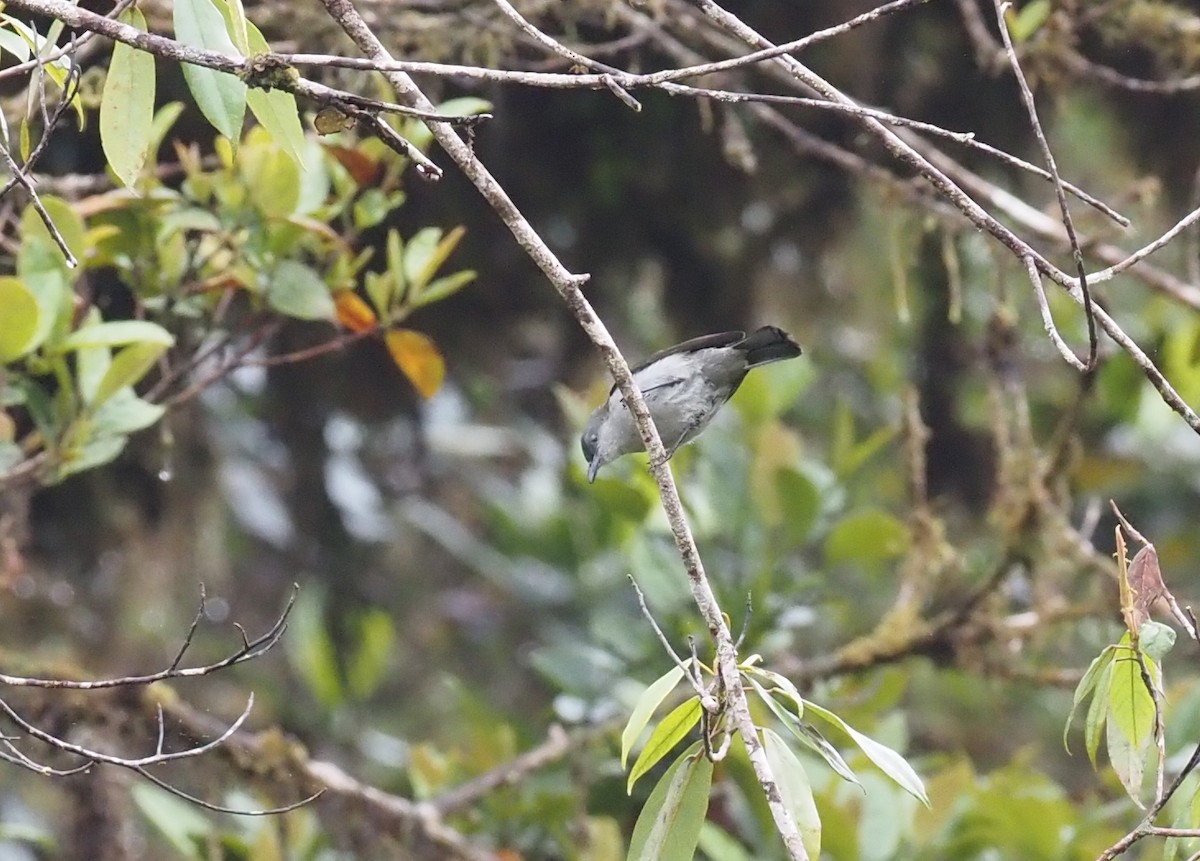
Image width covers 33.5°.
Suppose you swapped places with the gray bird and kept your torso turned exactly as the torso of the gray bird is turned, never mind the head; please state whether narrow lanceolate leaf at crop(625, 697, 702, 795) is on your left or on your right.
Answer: on your left

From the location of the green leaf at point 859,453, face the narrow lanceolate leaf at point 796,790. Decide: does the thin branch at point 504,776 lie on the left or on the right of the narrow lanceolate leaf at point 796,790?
right

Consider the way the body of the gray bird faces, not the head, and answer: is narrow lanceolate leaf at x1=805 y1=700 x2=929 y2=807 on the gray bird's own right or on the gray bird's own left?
on the gray bird's own left

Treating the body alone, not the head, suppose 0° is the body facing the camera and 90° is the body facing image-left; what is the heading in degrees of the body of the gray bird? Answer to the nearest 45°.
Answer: approximately 90°

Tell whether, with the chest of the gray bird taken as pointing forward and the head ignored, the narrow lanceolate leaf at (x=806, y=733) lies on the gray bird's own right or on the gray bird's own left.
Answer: on the gray bird's own left
